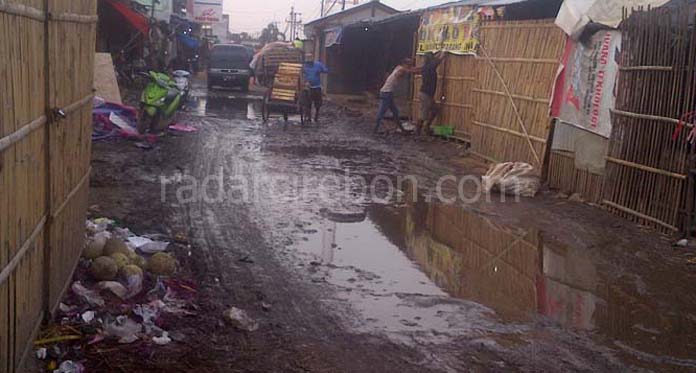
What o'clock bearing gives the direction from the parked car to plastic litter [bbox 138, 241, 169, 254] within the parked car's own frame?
The plastic litter is roughly at 12 o'clock from the parked car.

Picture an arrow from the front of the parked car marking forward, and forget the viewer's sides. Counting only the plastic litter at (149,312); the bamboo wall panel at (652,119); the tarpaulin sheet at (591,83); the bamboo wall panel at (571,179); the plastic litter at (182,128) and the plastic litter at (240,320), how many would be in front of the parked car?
6

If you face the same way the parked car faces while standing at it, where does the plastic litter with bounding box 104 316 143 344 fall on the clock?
The plastic litter is roughly at 12 o'clock from the parked car.

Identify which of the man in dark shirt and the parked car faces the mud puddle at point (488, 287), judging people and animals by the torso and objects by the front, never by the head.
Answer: the parked car

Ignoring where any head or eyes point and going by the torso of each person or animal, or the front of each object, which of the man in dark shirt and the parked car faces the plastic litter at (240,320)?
the parked car

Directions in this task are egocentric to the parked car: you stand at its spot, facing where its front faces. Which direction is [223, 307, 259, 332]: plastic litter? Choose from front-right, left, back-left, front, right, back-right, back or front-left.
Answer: front

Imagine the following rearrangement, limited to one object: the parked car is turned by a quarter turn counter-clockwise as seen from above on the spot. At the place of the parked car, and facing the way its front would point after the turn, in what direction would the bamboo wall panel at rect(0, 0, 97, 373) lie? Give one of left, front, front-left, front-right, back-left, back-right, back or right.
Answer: right

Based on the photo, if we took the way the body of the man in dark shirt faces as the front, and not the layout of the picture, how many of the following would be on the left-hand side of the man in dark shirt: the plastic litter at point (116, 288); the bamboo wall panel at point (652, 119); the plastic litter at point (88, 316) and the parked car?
1

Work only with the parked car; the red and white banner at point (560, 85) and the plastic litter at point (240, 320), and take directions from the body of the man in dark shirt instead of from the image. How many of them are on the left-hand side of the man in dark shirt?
1

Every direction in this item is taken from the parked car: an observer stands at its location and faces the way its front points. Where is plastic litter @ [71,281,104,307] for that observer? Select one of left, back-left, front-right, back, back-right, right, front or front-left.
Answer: front

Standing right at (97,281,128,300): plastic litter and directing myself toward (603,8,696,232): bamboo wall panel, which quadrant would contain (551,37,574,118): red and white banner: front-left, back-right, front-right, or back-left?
front-left

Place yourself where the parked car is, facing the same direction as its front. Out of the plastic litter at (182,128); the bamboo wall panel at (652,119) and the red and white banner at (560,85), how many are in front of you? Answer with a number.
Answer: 3

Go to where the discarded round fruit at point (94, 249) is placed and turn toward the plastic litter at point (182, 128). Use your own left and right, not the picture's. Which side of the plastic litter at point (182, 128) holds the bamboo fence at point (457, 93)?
right

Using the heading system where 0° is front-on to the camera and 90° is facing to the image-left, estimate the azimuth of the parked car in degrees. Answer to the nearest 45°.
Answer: approximately 0°

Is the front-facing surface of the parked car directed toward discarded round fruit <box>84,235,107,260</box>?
yes
